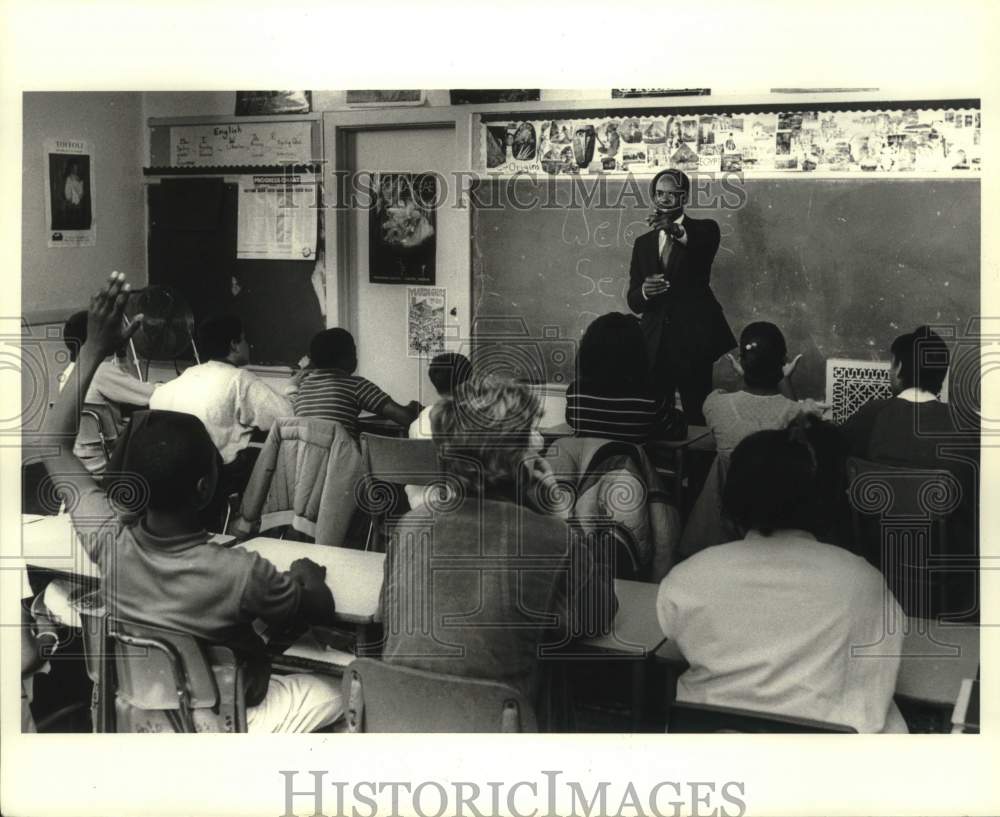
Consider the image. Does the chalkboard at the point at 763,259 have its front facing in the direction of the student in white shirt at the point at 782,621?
yes

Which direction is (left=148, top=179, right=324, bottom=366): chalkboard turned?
toward the camera

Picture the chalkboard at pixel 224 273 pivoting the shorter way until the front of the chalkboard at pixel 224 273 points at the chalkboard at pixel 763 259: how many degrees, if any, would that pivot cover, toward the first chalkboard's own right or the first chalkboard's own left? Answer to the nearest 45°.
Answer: approximately 90° to the first chalkboard's own left

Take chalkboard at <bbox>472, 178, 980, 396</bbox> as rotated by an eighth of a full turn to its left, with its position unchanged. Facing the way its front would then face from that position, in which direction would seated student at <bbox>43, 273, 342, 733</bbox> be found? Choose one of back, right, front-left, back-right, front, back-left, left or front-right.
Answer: right

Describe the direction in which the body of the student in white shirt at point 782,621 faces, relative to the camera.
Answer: away from the camera

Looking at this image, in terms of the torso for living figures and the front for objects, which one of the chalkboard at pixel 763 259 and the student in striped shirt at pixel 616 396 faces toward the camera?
the chalkboard

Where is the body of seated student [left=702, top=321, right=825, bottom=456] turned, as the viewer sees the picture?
away from the camera

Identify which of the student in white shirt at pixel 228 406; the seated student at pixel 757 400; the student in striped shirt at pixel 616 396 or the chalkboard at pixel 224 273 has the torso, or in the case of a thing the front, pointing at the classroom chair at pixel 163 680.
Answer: the chalkboard

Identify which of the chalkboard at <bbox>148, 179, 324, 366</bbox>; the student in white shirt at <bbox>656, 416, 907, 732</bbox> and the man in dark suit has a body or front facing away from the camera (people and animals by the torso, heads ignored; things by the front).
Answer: the student in white shirt

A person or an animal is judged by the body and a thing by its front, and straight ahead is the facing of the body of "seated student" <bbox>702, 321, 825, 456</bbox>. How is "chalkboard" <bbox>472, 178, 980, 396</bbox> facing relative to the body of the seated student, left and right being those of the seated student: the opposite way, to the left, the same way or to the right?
the opposite way

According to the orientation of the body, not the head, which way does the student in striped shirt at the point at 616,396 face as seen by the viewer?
away from the camera

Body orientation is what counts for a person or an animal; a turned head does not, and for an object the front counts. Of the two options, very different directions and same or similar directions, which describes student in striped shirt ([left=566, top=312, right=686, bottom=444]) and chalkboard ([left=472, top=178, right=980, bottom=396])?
very different directions

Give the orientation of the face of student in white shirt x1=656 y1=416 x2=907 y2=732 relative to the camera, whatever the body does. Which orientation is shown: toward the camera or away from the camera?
away from the camera

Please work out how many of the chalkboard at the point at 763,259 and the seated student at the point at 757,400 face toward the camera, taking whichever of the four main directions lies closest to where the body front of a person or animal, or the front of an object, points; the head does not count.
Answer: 1

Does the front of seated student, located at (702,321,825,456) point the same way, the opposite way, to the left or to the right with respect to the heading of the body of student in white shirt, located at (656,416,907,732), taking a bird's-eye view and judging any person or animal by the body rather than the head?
the same way

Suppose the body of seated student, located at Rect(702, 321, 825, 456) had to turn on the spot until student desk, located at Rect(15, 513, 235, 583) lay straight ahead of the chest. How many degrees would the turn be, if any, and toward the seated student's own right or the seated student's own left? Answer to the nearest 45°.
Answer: approximately 135° to the seated student's own left

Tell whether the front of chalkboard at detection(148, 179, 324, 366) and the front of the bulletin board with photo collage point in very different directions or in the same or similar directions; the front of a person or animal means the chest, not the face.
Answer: same or similar directions
